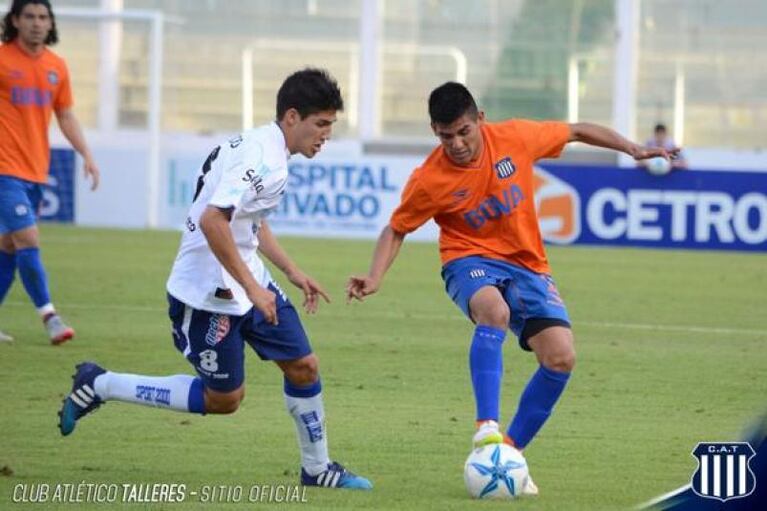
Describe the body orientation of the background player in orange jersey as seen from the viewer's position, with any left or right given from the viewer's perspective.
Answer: facing the viewer

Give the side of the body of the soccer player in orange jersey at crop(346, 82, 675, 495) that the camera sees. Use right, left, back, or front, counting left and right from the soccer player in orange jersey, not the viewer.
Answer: front

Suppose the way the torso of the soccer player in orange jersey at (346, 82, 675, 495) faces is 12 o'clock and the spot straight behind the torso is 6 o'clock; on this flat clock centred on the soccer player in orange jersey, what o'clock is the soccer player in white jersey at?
The soccer player in white jersey is roughly at 2 o'clock from the soccer player in orange jersey.

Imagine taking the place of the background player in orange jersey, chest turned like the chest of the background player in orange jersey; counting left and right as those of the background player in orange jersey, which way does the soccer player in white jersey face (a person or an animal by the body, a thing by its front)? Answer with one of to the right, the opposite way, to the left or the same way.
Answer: to the left

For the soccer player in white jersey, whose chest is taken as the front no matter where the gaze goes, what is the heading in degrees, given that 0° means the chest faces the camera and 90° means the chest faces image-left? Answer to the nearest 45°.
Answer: approximately 270°

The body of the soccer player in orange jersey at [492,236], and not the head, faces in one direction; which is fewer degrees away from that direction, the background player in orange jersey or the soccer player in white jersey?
the soccer player in white jersey

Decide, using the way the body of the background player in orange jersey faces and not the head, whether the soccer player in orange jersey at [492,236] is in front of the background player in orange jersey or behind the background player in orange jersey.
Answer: in front

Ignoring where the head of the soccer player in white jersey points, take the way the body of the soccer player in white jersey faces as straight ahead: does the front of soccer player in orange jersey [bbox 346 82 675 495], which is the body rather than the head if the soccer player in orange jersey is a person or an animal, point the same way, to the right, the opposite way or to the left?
to the right

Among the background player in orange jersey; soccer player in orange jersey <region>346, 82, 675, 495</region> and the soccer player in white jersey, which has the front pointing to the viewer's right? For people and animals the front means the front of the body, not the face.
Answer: the soccer player in white jersey

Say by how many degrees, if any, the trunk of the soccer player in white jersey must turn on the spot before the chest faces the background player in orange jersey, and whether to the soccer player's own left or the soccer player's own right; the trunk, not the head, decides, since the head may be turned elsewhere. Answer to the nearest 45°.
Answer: approximately 90° to the soccer player's own left
